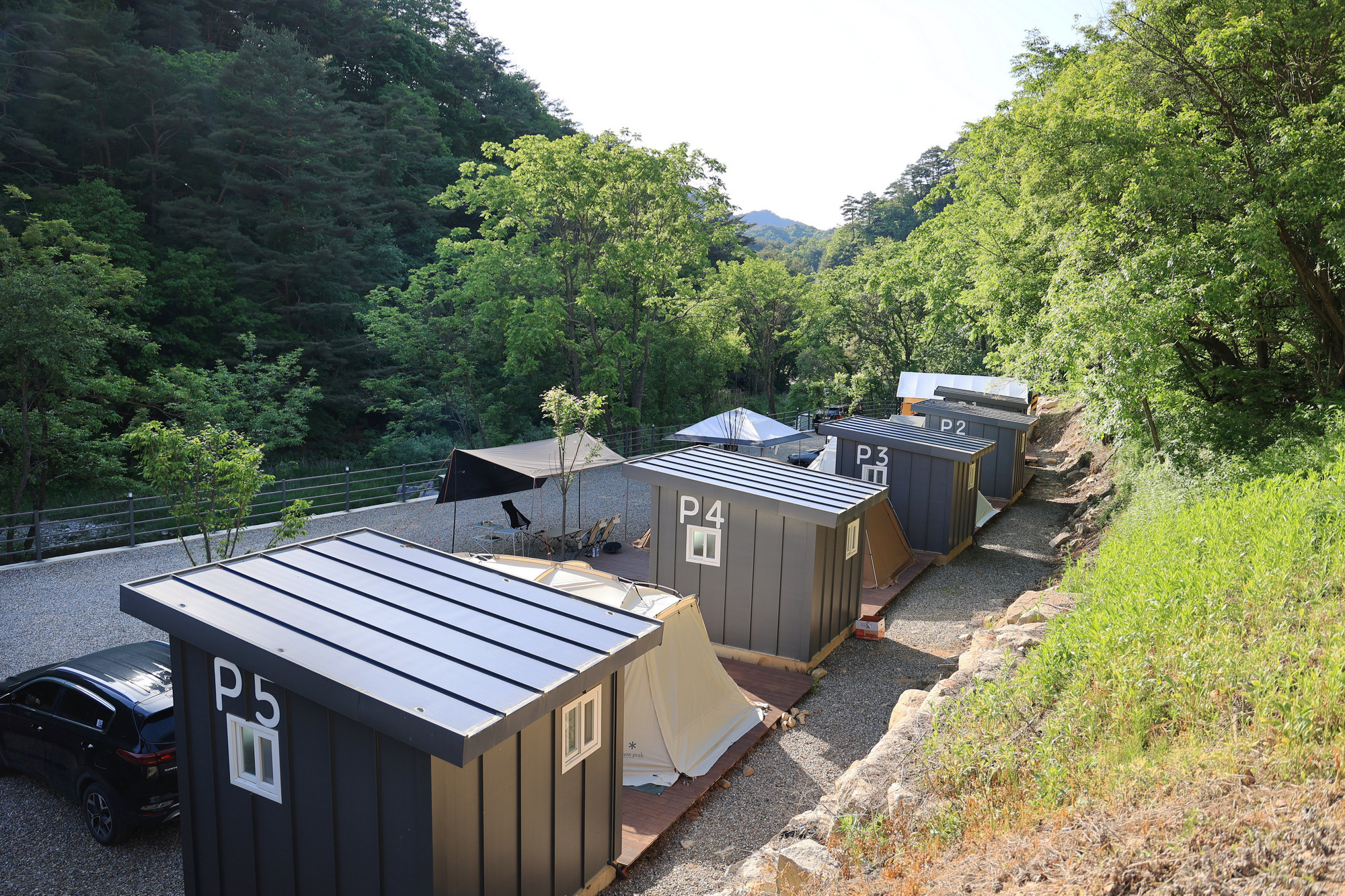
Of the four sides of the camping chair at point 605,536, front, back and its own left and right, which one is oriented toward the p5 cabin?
left

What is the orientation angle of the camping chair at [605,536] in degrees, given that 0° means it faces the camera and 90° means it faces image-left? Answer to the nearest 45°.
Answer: approximately 90°

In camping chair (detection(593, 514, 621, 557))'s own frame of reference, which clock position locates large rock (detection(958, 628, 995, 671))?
The large rock is roughly at 8 o'clock from the camping chair.

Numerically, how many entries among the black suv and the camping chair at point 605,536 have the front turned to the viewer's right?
0

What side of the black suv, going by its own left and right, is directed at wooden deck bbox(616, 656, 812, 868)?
back

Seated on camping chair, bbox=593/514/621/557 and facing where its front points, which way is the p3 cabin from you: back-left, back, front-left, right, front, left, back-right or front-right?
back

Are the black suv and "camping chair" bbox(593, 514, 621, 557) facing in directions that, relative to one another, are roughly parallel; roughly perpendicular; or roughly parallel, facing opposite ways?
roughly parallel

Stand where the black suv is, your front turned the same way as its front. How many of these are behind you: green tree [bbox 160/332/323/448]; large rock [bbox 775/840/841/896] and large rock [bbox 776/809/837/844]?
2

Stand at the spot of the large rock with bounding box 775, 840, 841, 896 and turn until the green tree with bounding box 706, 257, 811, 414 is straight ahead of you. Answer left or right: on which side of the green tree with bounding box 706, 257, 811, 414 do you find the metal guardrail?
left

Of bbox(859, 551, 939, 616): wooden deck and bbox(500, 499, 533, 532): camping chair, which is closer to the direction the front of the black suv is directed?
the camping chair

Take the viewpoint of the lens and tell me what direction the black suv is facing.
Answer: facing away from the viewer and to the left of the viewer

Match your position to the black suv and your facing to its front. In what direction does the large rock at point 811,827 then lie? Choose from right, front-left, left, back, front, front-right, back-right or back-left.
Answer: back
